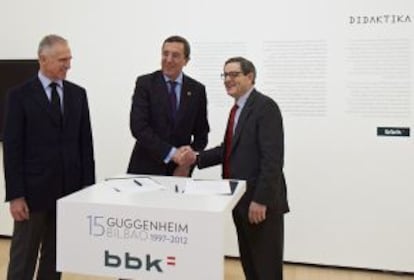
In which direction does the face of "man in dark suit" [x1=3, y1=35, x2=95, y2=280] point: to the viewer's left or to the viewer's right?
to the viewer's right

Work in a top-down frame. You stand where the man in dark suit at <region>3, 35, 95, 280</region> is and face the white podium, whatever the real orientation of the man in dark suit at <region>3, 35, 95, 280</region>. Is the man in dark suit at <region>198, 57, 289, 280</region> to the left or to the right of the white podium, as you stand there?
left

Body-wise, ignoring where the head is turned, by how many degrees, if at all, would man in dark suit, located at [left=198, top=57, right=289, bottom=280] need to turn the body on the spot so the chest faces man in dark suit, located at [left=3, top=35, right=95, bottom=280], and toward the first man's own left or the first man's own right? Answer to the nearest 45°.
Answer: approximately 45° to the first man's own right

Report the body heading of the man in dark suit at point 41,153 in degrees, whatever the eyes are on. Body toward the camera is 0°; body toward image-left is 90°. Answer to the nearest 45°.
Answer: approximately 315°

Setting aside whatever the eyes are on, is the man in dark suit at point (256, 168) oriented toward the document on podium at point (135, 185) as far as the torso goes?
yes

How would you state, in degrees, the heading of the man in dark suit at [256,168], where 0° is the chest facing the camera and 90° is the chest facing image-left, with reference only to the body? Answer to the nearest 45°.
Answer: approximately 45°

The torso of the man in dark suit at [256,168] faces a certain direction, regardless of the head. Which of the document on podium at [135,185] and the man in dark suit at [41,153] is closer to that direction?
the document on podium

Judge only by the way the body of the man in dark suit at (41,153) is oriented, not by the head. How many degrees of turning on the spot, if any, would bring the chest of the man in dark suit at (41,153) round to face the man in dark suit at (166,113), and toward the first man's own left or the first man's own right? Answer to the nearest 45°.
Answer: approximately 45° to the first man's own left

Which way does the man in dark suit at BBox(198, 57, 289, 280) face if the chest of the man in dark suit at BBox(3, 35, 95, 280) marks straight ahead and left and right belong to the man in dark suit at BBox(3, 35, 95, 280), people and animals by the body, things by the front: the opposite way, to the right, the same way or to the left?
to the right
